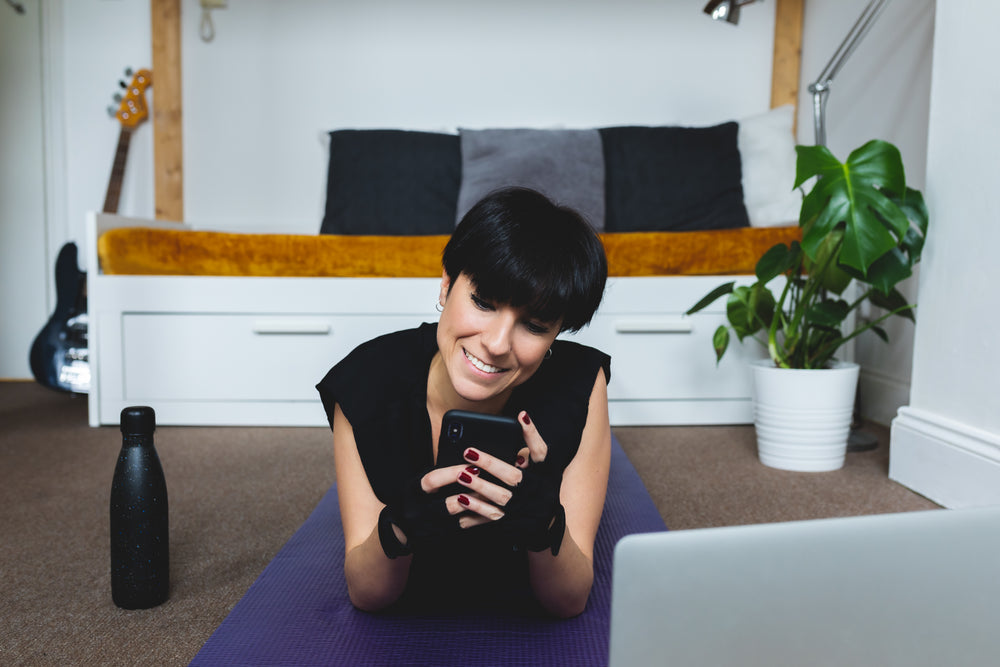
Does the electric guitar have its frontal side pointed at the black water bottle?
yes

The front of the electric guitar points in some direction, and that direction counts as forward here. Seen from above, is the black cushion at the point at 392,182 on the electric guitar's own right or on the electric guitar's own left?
on the electric guitar's own left

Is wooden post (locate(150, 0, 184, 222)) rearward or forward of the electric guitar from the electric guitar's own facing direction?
rearward

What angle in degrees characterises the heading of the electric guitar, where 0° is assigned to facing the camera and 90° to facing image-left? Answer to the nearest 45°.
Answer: approximately 0°

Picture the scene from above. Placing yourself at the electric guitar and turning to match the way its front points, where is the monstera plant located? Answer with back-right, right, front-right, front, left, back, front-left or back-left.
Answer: front-left

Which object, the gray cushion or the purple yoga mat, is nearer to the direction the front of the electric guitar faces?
the purple yoga mat

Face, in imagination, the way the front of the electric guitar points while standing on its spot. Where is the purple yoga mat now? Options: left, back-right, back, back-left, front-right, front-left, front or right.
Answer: front

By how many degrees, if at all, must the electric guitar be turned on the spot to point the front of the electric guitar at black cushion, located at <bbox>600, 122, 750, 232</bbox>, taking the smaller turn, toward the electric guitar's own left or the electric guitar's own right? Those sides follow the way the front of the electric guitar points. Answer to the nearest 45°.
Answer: approximately 90° to the electric guitar's own left

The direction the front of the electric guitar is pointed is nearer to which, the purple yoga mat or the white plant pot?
the purple yoga mat

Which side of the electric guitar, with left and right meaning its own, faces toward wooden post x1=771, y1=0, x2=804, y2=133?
left
